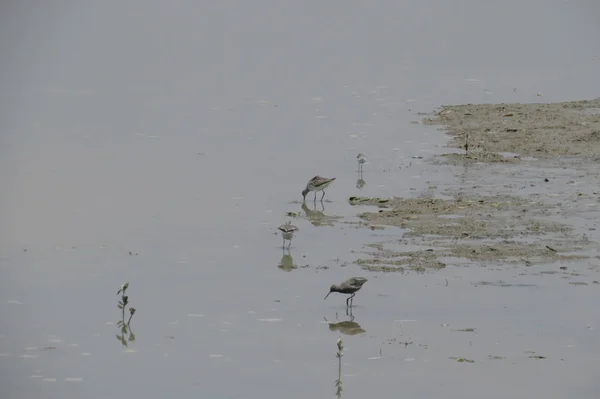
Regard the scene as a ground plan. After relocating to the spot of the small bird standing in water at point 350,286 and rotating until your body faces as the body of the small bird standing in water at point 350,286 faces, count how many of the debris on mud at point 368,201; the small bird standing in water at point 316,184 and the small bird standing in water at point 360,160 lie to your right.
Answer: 3

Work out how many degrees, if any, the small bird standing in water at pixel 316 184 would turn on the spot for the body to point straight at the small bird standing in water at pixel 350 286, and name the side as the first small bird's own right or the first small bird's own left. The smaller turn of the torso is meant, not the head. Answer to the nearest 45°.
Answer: approximately 90° to the first small bird's own left

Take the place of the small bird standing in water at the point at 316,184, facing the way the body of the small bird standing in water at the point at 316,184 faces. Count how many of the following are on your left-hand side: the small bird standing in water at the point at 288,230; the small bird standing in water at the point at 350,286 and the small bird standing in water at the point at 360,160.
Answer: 2

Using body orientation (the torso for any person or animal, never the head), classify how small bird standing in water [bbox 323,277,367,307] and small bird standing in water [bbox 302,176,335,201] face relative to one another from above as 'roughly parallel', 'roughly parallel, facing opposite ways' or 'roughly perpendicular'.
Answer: roughly parallel

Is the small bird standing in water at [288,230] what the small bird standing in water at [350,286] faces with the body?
no

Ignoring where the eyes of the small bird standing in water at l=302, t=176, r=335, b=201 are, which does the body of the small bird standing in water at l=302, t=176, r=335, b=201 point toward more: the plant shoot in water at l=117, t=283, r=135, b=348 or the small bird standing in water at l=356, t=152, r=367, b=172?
the plant shoot in water

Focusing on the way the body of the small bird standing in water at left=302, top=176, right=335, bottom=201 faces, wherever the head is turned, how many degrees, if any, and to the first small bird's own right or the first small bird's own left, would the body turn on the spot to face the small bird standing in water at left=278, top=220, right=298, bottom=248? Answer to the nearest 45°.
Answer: approximately 90° to the first small bird's own left

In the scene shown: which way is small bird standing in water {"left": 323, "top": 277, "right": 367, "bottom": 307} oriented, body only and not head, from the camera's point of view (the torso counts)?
to the viewer's left

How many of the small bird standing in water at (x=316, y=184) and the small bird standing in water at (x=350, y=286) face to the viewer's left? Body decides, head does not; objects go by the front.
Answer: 2

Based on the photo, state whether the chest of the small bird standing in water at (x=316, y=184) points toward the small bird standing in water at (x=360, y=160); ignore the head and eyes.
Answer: no

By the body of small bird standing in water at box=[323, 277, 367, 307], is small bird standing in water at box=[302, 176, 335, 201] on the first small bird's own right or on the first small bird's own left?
on the first small bird's own right

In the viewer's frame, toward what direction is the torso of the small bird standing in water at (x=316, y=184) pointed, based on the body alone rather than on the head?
to the viewer's left

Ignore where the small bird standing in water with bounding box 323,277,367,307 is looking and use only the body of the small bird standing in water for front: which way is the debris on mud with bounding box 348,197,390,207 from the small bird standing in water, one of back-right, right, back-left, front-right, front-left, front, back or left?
right

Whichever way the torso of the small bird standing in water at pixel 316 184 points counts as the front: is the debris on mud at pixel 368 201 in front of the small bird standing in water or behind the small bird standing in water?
behind

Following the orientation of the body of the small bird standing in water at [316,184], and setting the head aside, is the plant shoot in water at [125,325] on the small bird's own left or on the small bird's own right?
on the small bird's own left
